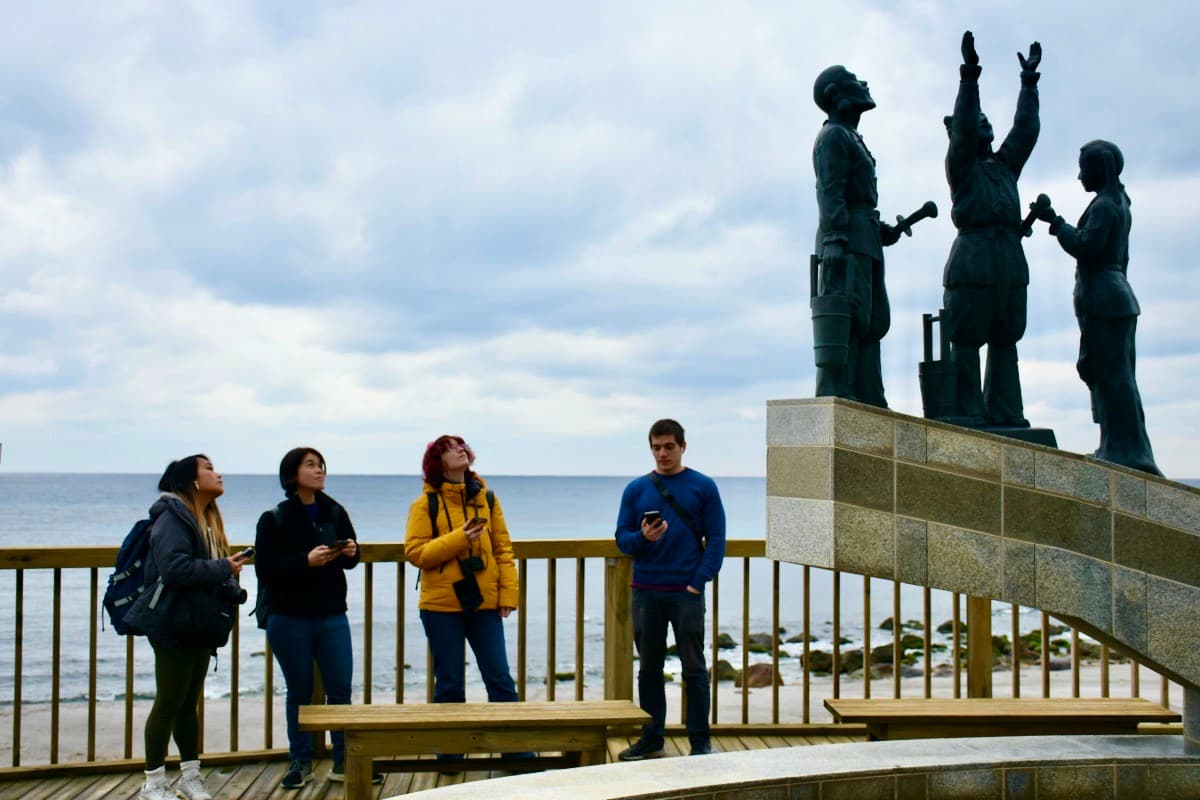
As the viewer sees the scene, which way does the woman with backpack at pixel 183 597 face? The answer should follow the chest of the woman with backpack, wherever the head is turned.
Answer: to the viewer's right

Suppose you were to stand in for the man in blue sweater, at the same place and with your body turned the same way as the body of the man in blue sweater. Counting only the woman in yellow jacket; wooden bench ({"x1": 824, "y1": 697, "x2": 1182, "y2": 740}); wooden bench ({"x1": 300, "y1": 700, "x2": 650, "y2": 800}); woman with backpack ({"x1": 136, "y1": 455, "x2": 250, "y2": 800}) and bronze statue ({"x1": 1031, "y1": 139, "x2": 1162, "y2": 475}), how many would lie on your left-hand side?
2

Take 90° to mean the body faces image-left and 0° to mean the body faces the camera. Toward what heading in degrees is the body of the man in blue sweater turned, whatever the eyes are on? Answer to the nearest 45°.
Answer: approximately 0°

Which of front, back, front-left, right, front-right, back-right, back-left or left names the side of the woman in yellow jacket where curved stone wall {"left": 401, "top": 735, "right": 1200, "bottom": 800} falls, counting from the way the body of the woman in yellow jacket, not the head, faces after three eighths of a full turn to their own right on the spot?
back-left

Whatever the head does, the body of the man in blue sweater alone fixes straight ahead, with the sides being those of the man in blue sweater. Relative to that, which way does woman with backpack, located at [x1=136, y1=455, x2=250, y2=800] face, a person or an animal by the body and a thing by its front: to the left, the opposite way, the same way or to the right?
to the left

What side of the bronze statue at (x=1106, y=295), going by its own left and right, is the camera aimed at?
left

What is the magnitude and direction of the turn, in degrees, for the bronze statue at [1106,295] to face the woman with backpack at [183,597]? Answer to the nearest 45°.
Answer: approximately 45° to its left

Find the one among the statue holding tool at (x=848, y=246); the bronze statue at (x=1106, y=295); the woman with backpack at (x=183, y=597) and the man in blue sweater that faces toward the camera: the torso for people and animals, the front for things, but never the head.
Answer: the man in blue sweater

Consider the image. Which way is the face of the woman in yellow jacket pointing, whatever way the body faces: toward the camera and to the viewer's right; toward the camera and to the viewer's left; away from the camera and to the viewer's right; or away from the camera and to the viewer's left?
toward the camera and to the viewer's right

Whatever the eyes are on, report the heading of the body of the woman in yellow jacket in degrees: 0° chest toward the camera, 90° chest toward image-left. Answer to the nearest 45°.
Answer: approximately 315°

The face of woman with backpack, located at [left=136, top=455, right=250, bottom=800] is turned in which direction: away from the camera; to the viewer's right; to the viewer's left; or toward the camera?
to the viewer's right

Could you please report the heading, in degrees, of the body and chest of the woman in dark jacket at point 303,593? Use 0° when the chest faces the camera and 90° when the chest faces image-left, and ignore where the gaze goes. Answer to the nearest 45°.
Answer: approximately 315°

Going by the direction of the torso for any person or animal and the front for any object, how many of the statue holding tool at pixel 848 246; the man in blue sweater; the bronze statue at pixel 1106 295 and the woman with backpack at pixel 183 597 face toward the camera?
1

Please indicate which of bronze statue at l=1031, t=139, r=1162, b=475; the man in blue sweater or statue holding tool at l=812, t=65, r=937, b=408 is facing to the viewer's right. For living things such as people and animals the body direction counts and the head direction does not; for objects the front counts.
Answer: the statue holding tool
